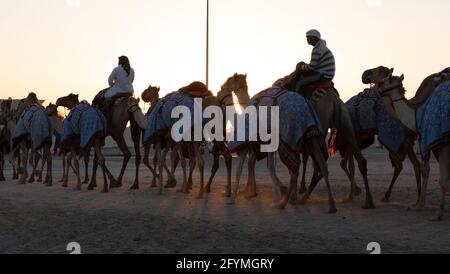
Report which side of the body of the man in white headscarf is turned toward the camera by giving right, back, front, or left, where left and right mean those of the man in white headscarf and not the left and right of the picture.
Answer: left

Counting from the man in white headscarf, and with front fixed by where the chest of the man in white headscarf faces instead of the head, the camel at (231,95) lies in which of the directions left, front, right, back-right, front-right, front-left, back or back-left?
front-right

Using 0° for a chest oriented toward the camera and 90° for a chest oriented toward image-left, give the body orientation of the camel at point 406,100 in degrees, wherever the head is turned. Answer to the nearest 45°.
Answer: approximately 90°

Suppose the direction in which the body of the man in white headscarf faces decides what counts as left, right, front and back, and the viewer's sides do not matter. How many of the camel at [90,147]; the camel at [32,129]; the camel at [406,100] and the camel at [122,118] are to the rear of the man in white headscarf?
1

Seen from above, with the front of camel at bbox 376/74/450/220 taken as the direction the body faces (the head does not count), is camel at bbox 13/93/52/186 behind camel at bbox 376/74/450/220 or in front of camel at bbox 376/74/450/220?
in front

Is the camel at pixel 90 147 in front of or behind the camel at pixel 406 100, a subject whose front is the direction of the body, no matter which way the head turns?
in front

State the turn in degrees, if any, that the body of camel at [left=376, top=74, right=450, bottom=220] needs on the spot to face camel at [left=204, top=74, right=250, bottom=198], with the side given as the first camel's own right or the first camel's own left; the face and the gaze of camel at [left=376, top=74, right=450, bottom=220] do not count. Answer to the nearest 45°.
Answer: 0° — it already faces it
